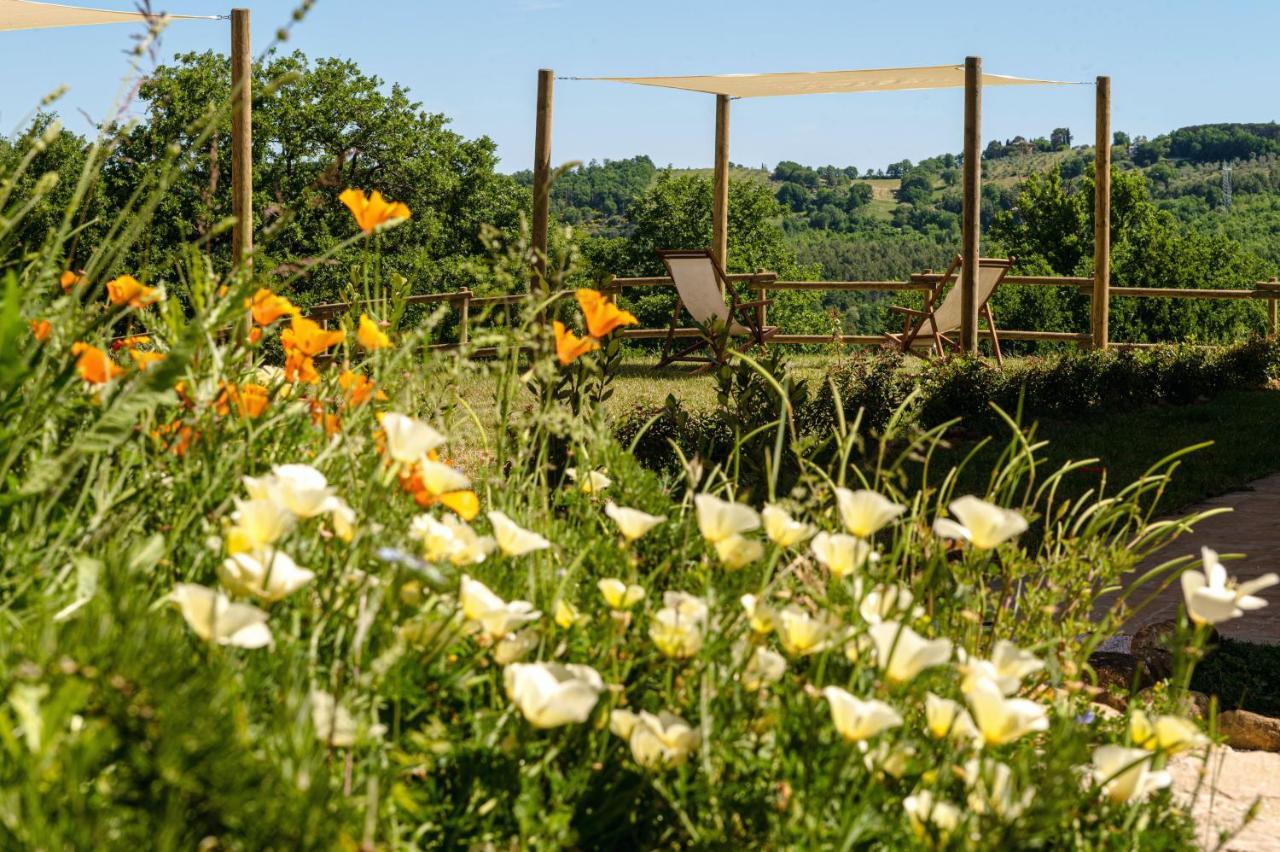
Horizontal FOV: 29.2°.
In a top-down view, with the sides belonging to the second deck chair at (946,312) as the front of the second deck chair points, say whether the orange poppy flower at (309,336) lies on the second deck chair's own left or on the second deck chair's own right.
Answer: on the second deck chair's own left

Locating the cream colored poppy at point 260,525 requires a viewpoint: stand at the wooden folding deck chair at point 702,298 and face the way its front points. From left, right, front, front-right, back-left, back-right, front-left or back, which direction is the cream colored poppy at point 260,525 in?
back-right

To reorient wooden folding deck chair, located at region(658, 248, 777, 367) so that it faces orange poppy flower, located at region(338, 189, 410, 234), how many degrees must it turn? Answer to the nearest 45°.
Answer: approximately 135° to its right

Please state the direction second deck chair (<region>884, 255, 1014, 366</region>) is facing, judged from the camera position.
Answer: facing away from the viewer and to the left of the viewer

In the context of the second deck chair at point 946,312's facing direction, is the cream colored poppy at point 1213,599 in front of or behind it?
behind

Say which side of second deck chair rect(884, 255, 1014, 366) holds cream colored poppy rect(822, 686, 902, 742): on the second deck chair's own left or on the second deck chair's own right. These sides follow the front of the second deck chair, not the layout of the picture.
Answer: on the second deck chair's own left

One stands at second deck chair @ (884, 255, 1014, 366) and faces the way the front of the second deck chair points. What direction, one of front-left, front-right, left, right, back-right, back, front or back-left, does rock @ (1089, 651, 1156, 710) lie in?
back-left

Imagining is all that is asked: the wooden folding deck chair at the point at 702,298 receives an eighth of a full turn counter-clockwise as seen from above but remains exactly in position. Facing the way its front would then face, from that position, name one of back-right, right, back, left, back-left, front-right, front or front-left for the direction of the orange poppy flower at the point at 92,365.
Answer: back

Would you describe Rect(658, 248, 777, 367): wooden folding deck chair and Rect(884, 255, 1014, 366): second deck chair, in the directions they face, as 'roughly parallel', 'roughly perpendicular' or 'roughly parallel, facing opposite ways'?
roughly perpendicular

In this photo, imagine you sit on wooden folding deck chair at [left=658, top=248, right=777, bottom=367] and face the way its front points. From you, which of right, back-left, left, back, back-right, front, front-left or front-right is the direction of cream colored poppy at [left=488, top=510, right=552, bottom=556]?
back-right
